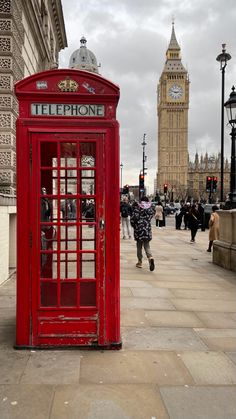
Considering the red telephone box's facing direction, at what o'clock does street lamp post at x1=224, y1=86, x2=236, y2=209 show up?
The street lamp post is roughly at 7 o'clock from the red telephone box.

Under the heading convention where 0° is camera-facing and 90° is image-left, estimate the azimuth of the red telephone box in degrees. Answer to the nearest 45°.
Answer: approximately 0°

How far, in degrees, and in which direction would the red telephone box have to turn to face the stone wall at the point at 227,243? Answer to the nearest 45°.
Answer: approximately 135° to its left
